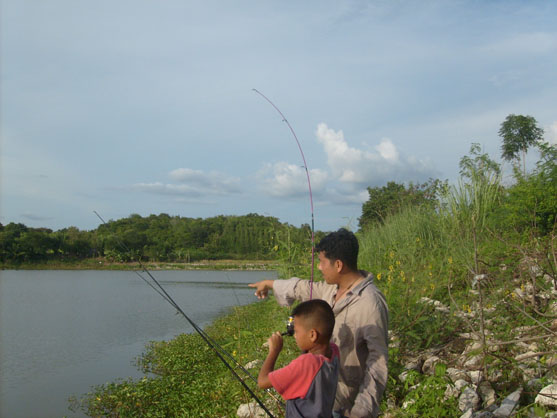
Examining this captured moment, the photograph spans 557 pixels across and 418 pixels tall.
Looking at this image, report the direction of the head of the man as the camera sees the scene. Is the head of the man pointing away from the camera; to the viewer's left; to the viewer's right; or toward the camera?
to the viewer's left

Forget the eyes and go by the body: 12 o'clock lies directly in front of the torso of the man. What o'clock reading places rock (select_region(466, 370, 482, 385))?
The rock is roughly at 4 o'clock from the man.

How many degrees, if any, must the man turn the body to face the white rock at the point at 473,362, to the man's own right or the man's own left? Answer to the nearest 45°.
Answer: approximately 135° to the man's own right

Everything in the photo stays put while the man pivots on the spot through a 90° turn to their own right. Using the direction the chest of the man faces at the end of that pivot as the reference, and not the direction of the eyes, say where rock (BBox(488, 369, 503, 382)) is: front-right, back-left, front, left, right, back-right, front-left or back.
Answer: front-right

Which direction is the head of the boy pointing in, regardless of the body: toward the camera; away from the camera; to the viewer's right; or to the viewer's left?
to the viewer's left

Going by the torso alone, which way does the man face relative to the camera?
to the viewer's left
